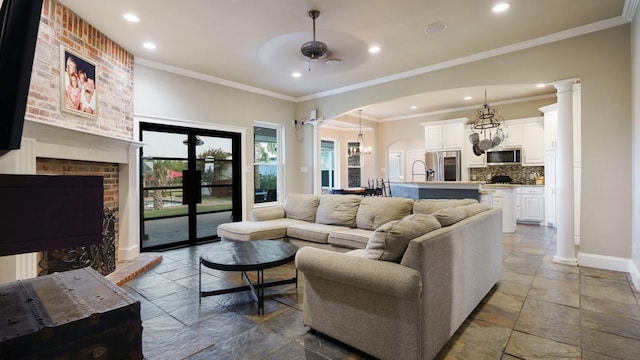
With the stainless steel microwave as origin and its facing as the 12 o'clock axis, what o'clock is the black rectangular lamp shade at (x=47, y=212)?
The black rectangular lamp shade is roughly at 12 o'clock from the stainless steel microwave.

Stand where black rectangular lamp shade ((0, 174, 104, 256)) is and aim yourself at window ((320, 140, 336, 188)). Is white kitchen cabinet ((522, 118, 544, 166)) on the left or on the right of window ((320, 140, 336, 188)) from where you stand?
right

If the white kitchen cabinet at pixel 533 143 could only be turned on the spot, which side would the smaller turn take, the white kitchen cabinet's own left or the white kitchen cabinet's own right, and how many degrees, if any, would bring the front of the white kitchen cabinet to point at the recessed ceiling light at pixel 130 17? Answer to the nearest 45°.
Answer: approximately 45° to the white kitchen cabinet's own right

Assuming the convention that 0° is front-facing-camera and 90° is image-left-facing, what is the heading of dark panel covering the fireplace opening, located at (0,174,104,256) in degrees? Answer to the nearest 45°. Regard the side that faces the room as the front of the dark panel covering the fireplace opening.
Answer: approximately 315°

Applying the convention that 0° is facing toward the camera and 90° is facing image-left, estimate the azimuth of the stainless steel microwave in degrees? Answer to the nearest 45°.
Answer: approximately 0°

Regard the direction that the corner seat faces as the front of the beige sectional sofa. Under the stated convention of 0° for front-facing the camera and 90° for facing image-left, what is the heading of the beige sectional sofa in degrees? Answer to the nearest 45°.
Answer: approximately 45°

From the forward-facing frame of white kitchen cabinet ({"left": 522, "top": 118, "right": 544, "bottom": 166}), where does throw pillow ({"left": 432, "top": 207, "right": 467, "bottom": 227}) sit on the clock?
The throw pillow is roughly at 12 o'clock from the white kitchen cabinet.

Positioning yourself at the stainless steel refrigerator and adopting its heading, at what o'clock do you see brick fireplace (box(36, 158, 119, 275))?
The brick fireplace is roughly at 1 o'clock from the stainless steel refrigerator.
